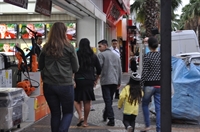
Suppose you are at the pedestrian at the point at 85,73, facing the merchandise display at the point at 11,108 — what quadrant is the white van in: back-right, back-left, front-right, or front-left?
back-right

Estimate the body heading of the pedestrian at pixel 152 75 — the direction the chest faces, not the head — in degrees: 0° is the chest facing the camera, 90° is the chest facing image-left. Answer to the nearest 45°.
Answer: approximately 180°

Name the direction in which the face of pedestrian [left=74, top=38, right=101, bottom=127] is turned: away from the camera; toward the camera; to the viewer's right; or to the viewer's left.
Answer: away from the camera

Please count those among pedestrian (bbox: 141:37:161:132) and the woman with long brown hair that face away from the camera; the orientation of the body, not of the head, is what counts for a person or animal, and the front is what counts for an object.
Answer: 2

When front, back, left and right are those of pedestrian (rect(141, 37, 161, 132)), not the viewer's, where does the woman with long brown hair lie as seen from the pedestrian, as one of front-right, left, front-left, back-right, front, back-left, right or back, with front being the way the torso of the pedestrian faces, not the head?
back-left

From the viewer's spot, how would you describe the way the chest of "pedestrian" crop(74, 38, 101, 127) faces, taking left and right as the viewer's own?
facing away from the viewer

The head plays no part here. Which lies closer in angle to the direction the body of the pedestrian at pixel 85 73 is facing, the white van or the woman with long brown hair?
the white van

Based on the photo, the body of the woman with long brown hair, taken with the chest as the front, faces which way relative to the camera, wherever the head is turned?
away from the camera

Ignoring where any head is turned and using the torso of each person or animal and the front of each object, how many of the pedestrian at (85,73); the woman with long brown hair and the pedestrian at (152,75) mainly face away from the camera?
3

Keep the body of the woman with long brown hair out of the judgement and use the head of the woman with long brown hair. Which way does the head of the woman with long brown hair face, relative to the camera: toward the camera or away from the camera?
away from the camera
